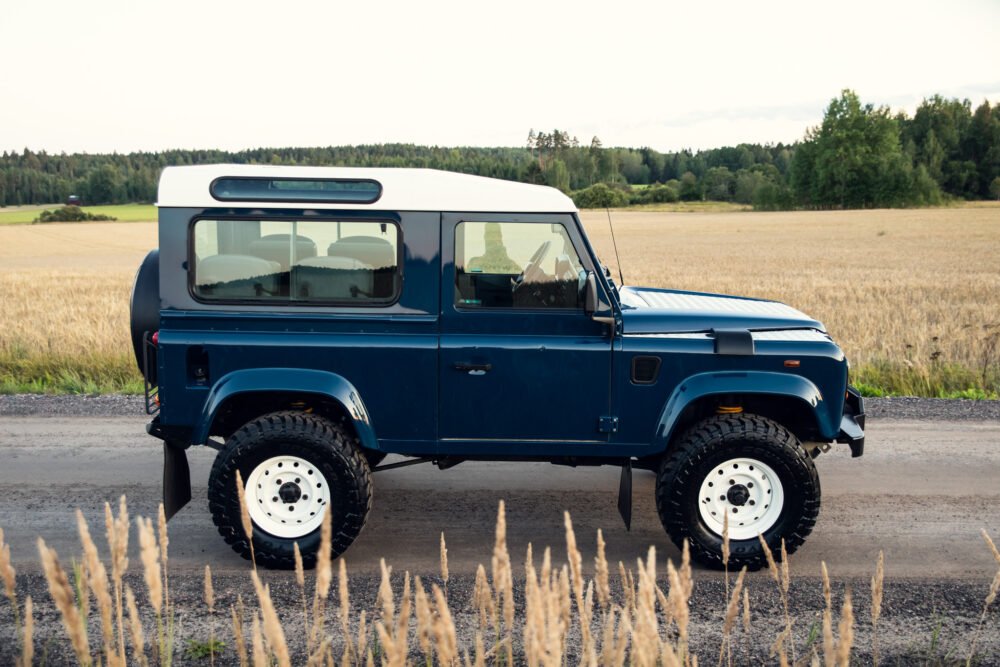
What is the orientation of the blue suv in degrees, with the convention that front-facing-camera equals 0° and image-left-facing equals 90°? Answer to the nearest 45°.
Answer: approximately 270°
